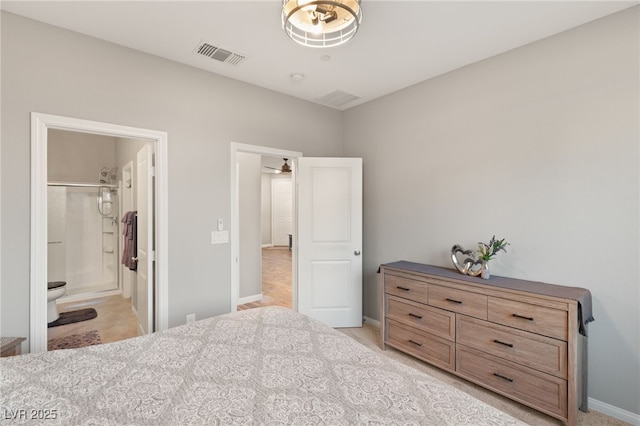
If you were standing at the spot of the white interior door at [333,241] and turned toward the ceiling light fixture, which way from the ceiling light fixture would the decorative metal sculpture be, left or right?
left

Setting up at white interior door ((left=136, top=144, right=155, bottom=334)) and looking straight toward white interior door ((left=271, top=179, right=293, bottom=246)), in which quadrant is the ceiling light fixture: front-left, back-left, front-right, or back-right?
back-right

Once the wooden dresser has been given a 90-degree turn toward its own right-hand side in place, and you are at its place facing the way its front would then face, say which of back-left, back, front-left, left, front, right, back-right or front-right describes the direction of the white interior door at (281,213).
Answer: front

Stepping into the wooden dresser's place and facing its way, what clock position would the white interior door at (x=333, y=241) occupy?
The white interior door is roughly at 2 o'clock from the wooden dresser.

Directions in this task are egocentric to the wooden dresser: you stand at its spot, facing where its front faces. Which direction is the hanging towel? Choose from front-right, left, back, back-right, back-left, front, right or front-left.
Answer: front-right

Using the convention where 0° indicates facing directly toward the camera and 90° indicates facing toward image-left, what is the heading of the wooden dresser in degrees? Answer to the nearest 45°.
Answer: approximately 45°

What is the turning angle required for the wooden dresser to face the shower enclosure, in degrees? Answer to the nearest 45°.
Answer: approximately 45° to its right

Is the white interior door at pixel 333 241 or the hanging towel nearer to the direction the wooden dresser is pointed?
the hanging towel
